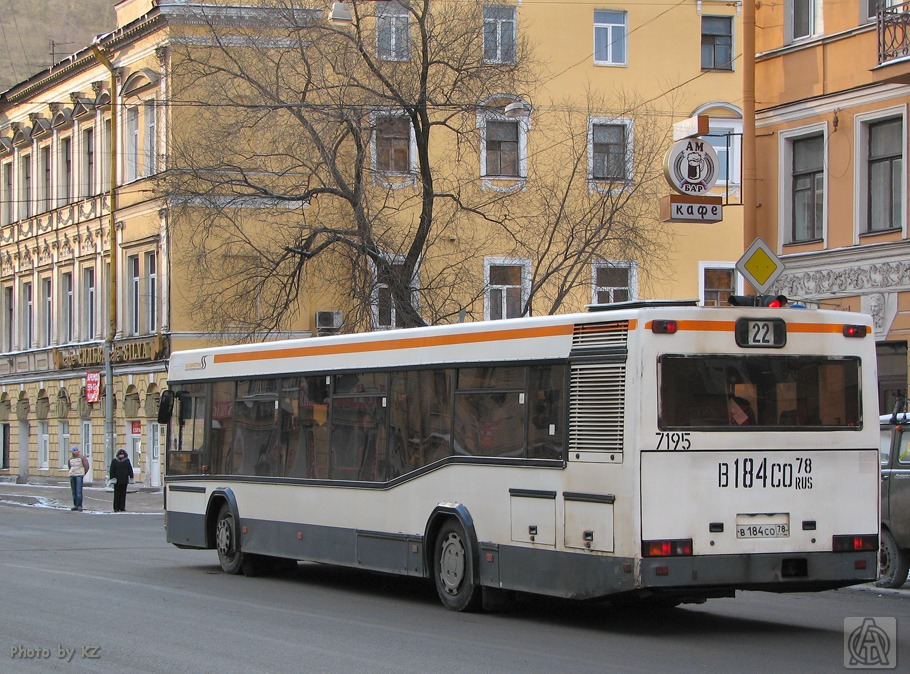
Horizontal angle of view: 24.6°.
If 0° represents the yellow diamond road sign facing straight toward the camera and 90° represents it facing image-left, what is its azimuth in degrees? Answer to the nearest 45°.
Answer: approximately 0°

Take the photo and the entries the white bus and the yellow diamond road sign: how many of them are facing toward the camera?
1

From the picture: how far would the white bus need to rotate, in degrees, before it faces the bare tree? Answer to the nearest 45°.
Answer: approximately 45° to its right

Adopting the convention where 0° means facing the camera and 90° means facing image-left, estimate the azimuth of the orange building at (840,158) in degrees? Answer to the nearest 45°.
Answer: approximately 45°

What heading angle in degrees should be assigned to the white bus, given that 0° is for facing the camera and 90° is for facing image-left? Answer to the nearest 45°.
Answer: approximately 135°

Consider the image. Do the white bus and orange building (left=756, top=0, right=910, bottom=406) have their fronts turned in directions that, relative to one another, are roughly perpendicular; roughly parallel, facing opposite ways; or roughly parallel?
roughly perpendicular
